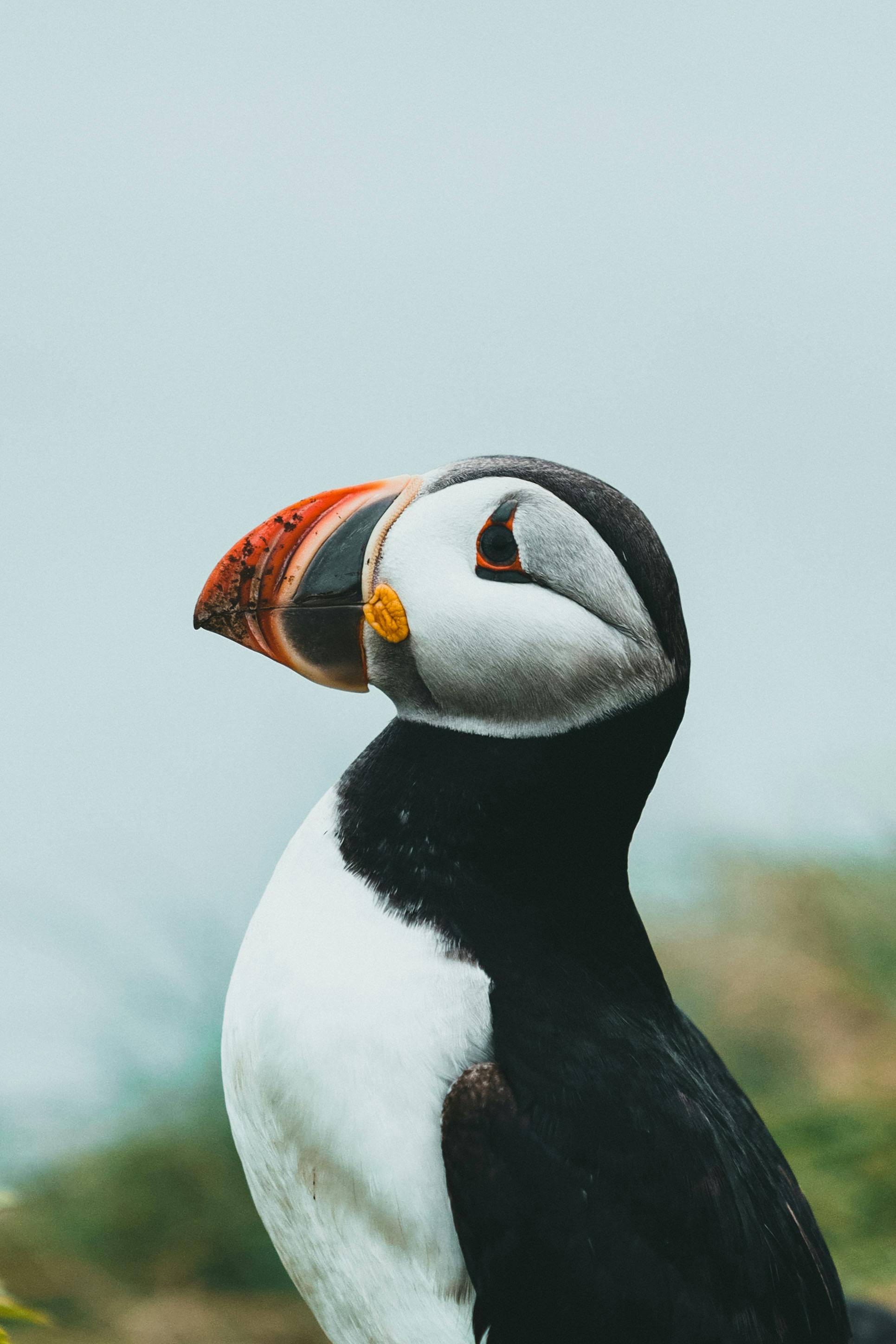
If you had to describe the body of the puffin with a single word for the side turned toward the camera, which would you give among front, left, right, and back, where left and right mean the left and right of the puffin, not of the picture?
left
